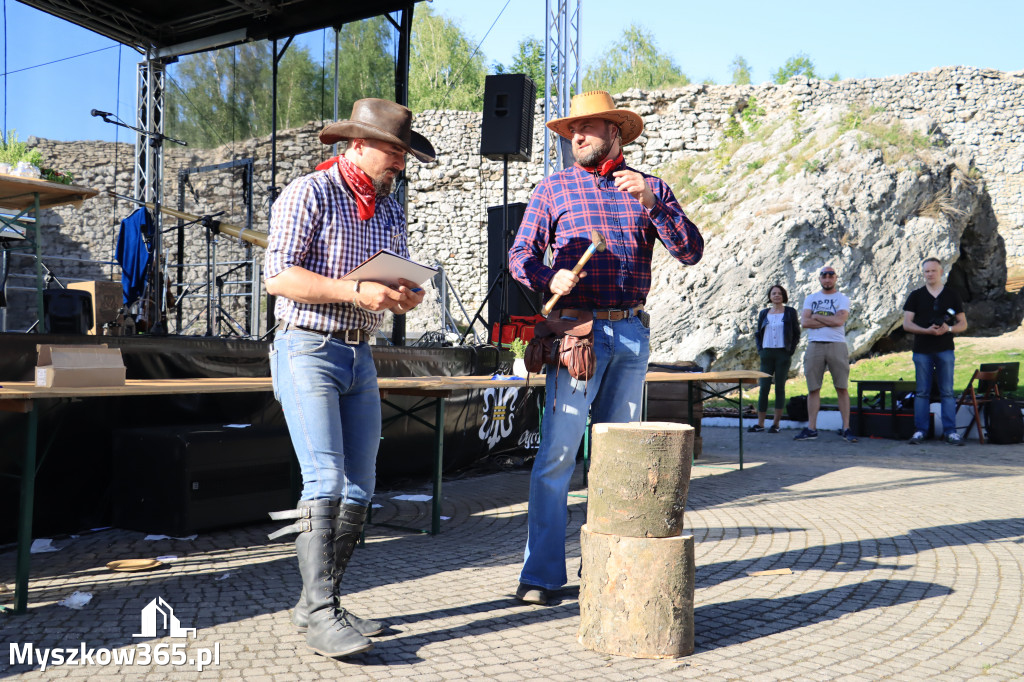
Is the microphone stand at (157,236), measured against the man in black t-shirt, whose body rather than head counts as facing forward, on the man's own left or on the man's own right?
on the man's own right

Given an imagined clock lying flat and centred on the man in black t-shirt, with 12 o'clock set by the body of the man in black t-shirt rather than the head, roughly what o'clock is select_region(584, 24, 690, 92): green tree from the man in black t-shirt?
The green tree is roughly at 5 o'clock from the man in black t-shirt.

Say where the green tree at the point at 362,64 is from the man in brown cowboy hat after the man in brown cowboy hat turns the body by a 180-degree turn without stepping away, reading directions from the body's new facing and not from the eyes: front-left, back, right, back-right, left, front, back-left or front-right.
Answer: front-right

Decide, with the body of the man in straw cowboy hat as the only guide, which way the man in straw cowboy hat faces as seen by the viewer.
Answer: toward the camera

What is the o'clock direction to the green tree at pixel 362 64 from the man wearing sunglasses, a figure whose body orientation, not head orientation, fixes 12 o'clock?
The green tree is roughly at 5 o'clock from the man wearing sunglasses.

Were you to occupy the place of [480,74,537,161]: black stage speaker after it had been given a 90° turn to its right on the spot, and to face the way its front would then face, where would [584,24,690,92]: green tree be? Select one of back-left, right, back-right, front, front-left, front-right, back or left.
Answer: back-right

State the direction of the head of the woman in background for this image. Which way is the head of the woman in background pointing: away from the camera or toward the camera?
toward the camera

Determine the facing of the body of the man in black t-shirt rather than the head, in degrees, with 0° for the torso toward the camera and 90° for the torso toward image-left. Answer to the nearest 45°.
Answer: approximately 0°

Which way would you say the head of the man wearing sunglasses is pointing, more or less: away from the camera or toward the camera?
toward the camera

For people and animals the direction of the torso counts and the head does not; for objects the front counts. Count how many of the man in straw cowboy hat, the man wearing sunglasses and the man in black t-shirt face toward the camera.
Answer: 3

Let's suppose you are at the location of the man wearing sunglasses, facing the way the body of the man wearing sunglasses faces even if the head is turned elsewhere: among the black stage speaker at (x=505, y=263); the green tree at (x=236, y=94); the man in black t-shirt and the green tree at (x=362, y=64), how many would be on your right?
3

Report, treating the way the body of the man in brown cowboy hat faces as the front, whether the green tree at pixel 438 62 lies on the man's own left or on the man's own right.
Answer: on the man's own left

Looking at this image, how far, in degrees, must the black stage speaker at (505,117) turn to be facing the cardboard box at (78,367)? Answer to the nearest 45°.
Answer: approximately 45° to its right

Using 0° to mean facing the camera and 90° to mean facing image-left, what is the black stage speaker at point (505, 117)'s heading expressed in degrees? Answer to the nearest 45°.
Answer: approximately 315°

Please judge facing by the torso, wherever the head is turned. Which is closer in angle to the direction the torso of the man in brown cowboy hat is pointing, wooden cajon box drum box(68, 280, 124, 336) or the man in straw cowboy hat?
the man in straw cowboy hat

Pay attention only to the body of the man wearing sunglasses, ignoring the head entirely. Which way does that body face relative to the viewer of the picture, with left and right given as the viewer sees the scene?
facing the viewer

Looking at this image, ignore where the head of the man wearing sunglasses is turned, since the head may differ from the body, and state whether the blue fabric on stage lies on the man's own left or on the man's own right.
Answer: on the man's own right

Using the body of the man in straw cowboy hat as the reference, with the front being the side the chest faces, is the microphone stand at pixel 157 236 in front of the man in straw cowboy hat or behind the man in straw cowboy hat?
behind

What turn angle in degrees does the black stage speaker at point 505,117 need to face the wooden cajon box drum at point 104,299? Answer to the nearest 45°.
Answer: approximately 135° to its right

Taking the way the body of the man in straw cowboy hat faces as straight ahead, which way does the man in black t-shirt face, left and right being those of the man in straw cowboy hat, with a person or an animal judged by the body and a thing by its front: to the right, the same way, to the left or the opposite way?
the same way
